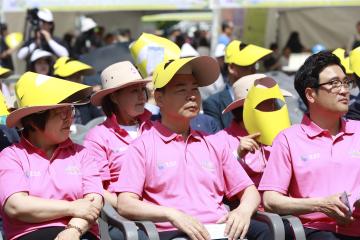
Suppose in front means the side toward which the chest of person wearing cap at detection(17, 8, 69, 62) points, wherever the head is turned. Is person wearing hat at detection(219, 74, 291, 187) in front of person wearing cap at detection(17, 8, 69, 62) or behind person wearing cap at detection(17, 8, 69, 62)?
in front

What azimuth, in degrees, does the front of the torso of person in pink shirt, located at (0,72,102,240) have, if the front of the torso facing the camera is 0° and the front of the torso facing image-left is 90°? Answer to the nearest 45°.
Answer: approximately 315°

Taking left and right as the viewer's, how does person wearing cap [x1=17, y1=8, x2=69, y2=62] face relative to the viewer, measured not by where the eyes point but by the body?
facing the viewer

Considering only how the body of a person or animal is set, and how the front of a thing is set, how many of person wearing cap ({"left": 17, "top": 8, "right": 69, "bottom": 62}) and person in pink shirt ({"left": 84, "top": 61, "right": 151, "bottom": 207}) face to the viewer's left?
0

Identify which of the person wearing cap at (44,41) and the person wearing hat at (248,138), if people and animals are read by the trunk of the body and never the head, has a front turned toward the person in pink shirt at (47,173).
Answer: the person wearing cap at (44,41)

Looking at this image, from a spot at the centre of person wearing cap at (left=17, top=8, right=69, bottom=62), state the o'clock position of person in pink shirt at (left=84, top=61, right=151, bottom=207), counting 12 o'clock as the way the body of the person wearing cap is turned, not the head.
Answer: The person in pink shirt is roughly at 12 o'clock from the person wearing cap.

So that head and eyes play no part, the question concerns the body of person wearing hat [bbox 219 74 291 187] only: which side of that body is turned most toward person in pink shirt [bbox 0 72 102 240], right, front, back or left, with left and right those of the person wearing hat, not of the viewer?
right
